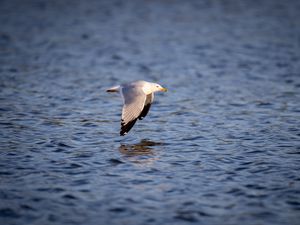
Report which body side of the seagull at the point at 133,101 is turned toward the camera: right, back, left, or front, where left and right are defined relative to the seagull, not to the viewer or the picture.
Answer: right
